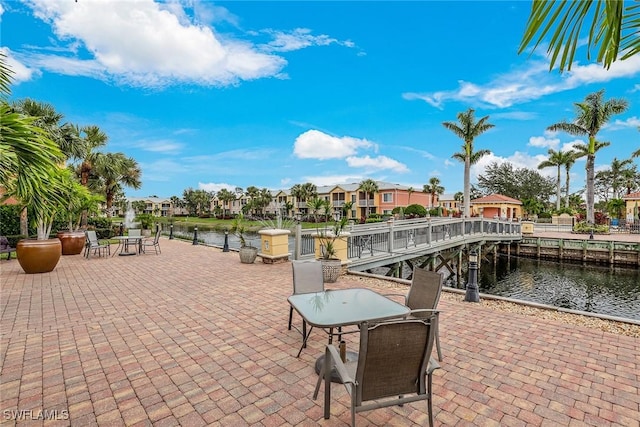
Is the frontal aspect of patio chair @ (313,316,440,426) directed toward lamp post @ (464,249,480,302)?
no

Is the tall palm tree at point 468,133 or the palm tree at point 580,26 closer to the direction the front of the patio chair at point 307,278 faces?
the palm tree

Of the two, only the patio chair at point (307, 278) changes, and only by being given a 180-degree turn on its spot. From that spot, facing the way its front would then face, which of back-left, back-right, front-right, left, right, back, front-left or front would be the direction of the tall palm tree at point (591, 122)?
right

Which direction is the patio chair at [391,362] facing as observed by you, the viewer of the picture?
facing away from the viewer and to the left of the viewer

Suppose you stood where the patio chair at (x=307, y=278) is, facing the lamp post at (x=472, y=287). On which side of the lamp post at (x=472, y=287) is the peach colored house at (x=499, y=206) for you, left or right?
left

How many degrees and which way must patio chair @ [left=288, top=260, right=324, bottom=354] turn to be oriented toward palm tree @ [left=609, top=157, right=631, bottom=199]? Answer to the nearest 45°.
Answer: approximately 90° to its left

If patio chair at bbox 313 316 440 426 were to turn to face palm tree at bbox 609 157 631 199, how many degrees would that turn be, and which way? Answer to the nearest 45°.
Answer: approximately 90° to its right

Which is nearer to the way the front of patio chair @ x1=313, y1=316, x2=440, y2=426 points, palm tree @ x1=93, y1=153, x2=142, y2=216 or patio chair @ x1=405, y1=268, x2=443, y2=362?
the palm tree

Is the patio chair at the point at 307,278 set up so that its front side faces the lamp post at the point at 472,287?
no

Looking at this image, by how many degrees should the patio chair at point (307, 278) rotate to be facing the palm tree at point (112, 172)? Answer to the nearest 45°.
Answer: approximately 180°

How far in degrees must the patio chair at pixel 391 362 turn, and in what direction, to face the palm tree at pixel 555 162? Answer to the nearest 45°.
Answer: approximately 90° to its right

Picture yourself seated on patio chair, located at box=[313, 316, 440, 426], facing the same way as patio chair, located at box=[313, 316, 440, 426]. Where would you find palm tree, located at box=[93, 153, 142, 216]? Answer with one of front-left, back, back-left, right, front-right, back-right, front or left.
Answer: front

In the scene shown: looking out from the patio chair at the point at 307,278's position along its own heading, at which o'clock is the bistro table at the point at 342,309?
The bistro table is roughly at 1 o'clock from the patio chair.

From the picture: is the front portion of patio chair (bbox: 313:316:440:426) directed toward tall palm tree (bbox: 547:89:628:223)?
no

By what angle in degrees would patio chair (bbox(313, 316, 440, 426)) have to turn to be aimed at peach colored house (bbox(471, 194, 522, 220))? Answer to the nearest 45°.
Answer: approximately 45° to its right

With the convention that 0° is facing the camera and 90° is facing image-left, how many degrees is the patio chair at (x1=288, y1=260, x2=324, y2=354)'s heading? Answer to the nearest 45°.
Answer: approximately 315°

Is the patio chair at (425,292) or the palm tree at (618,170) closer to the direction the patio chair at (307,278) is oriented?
the patio chair

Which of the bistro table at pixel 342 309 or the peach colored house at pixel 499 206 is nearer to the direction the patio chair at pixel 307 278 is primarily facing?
the bistro table
